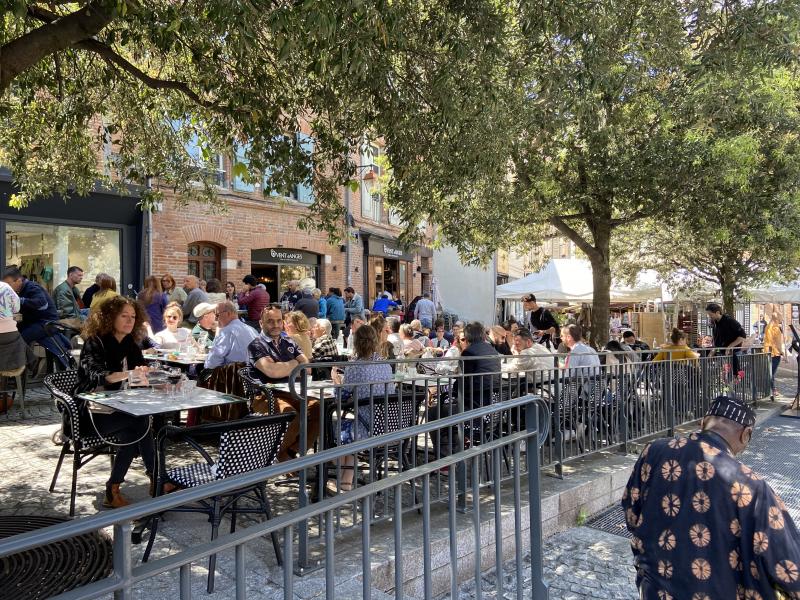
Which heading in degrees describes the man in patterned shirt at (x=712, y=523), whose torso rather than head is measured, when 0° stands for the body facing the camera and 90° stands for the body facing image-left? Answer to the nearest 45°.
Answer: approximately 225°

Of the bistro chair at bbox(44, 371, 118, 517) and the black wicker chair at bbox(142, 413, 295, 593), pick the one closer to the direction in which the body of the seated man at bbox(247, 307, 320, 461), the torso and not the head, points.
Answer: the black wicker chair

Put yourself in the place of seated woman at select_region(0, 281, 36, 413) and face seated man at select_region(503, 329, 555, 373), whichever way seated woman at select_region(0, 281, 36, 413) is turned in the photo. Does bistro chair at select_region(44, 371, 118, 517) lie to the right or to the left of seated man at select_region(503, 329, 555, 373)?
right

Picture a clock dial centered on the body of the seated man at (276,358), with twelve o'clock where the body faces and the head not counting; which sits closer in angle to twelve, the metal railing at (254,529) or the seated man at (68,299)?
the metal railing
